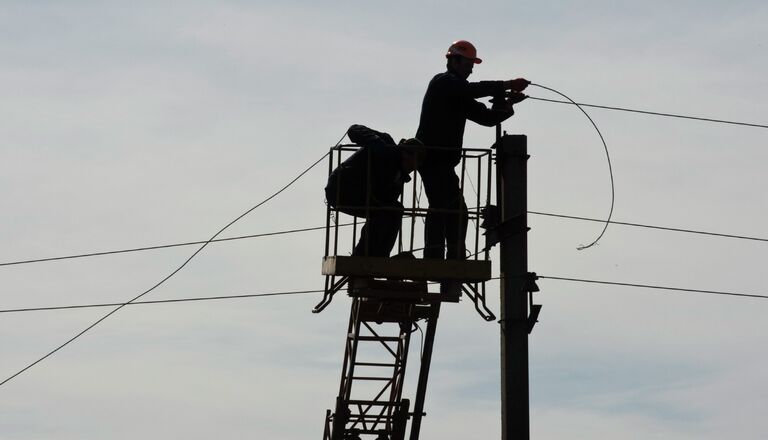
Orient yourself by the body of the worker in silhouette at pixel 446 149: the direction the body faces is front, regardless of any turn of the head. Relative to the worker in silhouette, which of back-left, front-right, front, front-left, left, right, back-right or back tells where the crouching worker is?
back

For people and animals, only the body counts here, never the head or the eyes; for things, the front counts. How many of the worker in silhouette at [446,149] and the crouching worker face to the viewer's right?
2

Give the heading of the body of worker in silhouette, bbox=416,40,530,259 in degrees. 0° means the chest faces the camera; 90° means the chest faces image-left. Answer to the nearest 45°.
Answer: approximately 270°

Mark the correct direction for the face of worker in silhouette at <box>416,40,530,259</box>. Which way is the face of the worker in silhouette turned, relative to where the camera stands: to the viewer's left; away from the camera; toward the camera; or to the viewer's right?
to the viewer's right

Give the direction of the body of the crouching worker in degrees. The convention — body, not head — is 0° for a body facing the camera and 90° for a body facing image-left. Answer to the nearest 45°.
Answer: approximately 270°
